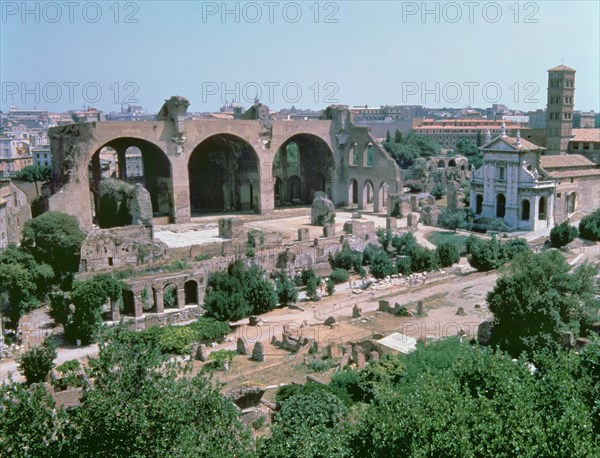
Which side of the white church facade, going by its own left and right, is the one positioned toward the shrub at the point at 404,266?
front

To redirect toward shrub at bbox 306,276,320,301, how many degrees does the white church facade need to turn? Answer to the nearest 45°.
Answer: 0° — it already faces it

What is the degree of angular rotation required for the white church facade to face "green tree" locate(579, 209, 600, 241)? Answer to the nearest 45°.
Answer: approximately 90° to its left

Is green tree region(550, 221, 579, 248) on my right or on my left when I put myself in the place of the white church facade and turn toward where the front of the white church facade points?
on my left

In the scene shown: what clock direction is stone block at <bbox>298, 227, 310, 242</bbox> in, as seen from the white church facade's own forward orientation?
The stone block is roughly at 12 o'clock from the white church facade.

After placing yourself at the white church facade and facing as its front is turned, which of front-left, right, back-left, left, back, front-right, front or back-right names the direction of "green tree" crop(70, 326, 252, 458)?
front-left

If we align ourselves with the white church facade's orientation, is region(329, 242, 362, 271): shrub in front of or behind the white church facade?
in front

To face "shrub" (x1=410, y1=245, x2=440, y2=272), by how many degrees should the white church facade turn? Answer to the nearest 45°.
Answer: approximately 45° to its left

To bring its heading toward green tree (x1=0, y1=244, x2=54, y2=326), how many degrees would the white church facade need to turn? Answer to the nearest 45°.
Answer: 0° — it already faces it

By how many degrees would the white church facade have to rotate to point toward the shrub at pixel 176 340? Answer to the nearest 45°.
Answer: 0° — it already faces it

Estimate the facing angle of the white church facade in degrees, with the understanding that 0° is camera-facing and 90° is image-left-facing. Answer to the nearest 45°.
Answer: approximately 45°

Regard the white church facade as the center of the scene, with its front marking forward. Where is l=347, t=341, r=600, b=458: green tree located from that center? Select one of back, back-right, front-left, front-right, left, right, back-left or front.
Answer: front-left

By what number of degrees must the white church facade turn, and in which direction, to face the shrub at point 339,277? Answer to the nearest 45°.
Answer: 0° — it already faces it

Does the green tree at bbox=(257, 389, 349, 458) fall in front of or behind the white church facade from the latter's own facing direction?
in front
